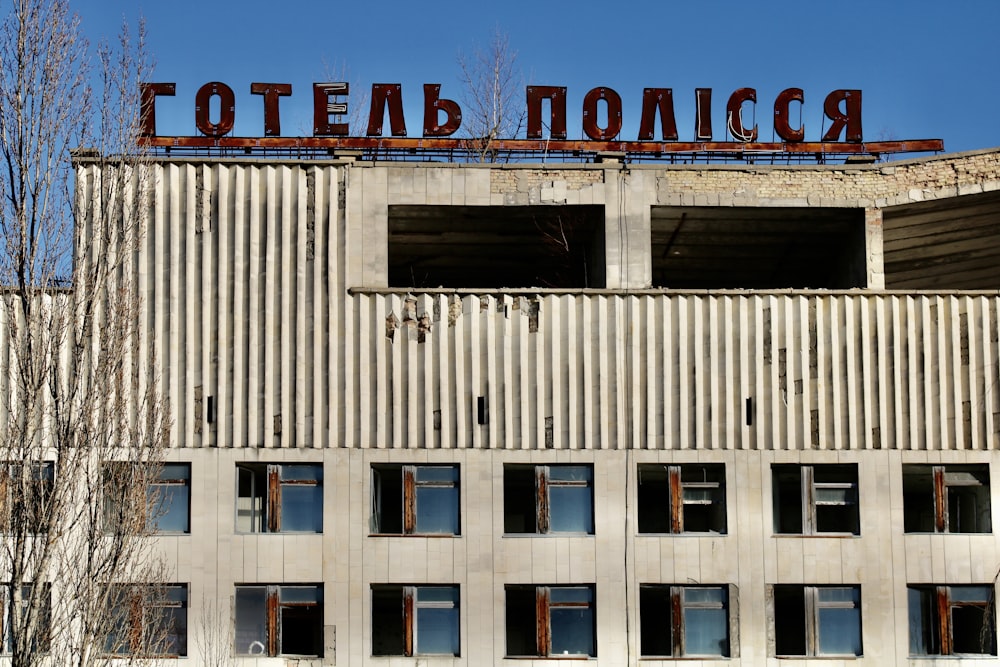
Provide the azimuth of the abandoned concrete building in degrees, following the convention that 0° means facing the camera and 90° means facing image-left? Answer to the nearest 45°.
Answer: approximately 0°
